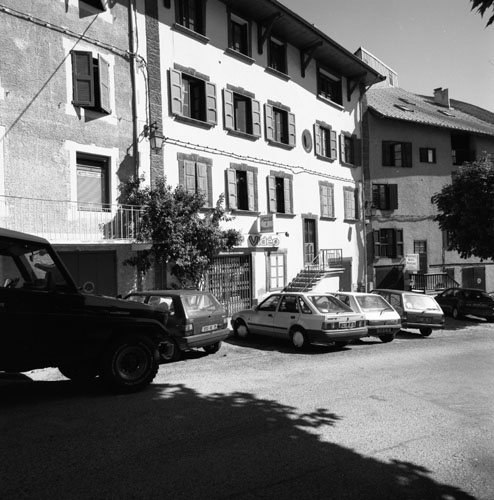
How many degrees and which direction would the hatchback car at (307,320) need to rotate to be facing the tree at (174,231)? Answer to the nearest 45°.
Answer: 0° — it already faces it

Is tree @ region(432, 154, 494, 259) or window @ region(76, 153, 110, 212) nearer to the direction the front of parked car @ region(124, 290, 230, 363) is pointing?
the window

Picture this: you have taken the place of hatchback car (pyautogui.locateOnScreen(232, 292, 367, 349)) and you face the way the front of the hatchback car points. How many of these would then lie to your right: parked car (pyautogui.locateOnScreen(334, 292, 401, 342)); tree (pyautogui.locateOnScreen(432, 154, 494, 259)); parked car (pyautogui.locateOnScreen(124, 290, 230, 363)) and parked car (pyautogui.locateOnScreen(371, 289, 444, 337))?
3

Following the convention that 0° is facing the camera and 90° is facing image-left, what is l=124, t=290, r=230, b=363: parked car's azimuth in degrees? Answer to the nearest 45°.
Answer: approximately 135°

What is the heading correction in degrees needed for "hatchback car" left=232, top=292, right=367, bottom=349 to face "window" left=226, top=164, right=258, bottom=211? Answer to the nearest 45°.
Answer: approximately 45° to its right

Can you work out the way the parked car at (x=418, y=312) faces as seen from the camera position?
facing away from the viewer and to the left of the viewer

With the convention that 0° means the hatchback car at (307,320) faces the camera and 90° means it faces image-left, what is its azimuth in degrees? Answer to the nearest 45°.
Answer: approximately 135°

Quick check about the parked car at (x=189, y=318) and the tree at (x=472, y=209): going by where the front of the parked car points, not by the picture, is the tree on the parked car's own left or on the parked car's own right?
on the parked car's own right

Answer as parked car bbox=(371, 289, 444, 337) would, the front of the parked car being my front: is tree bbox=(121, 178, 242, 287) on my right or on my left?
on my left

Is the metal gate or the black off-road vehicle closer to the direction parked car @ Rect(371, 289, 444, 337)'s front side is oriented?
the metal gate
